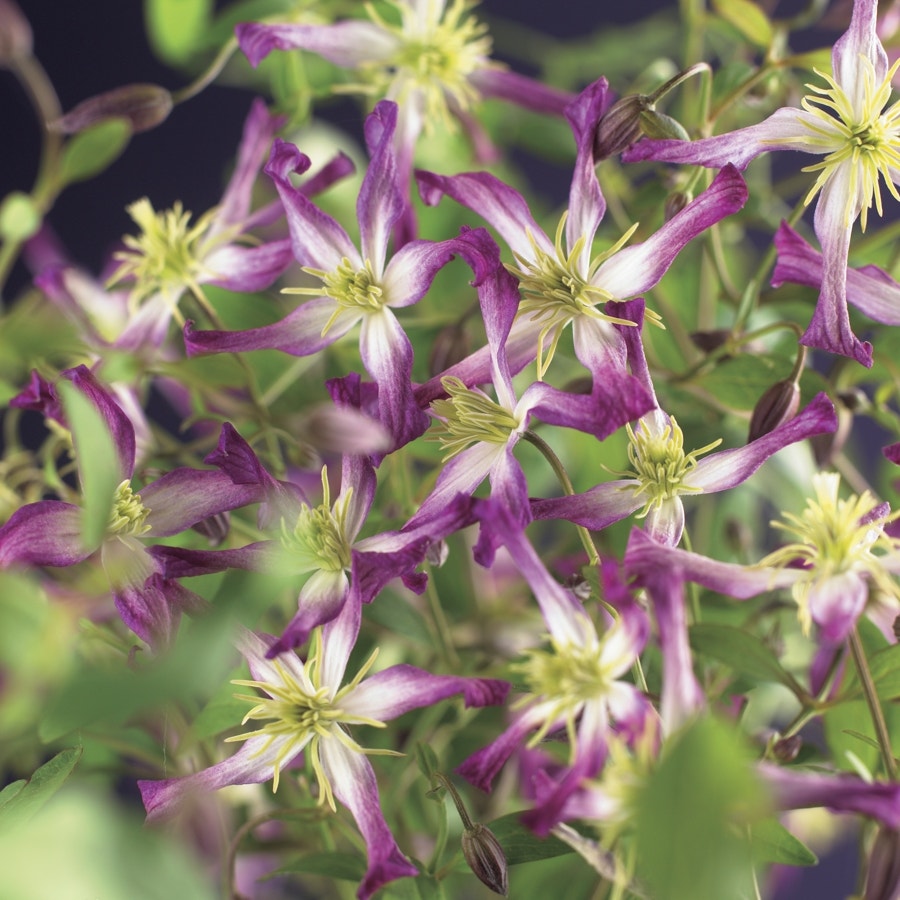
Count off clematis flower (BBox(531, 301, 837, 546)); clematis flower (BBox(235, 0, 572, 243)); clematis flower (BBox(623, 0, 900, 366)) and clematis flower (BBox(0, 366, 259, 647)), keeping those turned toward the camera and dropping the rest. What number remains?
4

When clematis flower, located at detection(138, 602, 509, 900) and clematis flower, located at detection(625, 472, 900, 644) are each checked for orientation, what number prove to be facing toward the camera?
2

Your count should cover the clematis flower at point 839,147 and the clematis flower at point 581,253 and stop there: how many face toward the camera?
2

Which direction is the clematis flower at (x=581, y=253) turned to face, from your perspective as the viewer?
facing the viewer

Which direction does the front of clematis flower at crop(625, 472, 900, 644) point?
toward the camera

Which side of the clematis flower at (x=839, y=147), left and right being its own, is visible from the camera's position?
front
